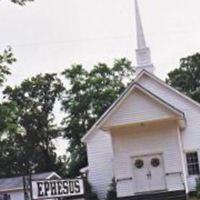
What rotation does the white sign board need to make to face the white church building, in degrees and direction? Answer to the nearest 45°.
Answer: approximately 180°

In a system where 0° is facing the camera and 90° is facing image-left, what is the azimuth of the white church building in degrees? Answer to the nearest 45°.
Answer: approximately 0°

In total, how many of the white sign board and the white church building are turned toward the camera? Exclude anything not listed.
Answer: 2

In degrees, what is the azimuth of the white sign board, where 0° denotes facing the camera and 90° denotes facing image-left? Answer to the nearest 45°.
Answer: approximately 0°
